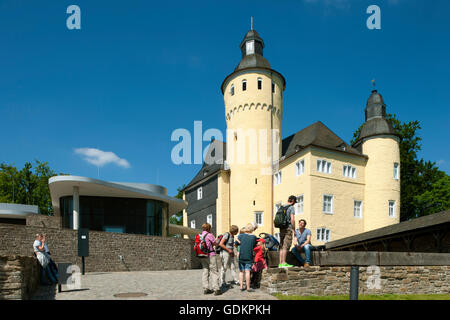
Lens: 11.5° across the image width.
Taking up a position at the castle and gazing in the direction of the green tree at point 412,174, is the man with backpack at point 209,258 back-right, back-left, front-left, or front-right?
back-right

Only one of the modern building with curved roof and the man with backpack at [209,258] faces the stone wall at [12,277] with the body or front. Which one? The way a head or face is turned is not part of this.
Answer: the modern building with curved roof

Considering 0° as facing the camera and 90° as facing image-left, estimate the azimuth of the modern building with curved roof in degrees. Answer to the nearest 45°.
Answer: approximately 0°

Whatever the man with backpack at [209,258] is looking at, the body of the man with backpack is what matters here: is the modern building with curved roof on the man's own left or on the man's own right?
on the man's own left

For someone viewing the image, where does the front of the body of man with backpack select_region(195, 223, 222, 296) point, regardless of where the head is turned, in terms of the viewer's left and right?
facing away from the viewer and to the right of the viewer

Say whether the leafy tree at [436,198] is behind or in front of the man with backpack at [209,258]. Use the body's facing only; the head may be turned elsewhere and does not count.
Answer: in front

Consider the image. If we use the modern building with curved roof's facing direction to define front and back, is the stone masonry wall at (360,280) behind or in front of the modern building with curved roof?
in front

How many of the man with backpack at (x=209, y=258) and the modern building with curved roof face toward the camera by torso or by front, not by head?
1
